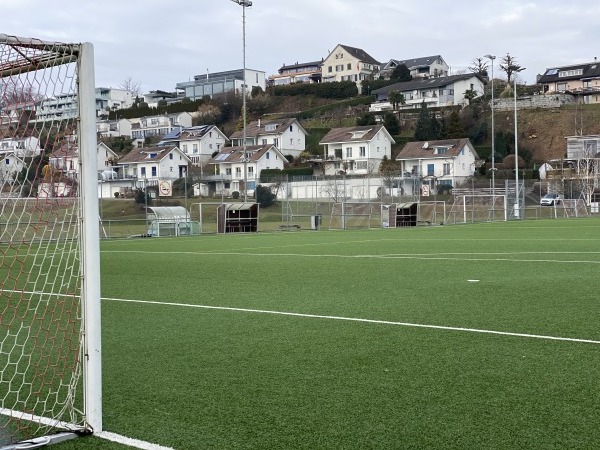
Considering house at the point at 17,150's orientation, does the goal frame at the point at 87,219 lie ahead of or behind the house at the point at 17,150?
ahead

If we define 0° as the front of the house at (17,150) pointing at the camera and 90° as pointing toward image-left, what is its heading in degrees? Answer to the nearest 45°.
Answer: approximately 0°
